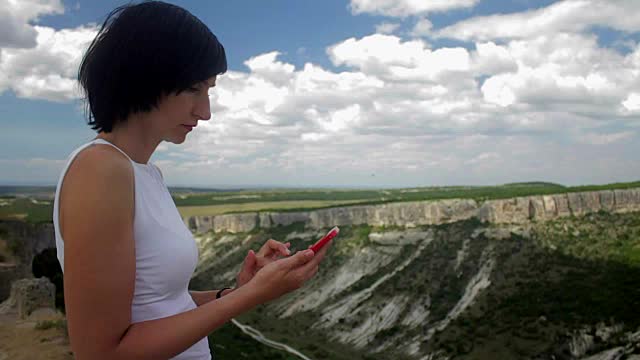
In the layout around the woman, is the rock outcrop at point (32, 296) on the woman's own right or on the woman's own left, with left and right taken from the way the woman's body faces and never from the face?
on the woman's own left

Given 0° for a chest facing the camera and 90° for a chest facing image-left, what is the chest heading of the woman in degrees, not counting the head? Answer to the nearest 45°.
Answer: approximately 270°

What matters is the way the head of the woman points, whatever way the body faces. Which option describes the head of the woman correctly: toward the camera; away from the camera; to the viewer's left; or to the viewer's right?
to the viewer's right
